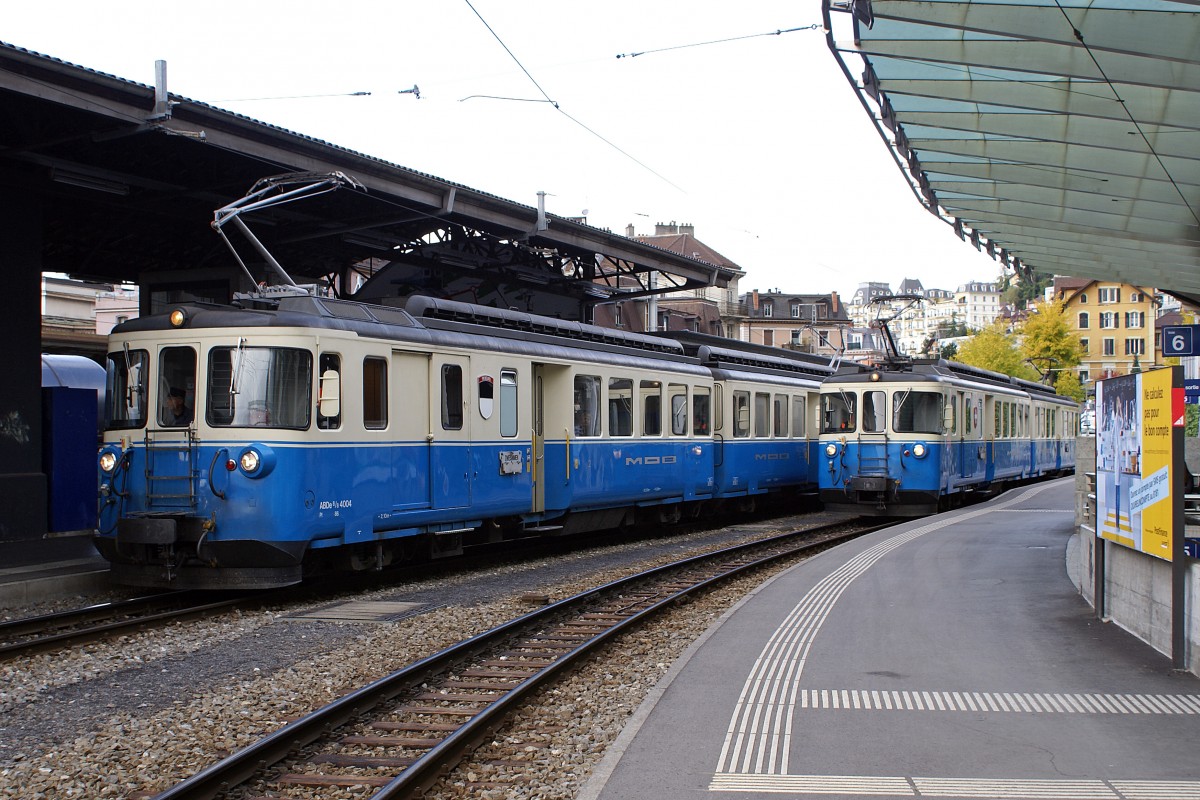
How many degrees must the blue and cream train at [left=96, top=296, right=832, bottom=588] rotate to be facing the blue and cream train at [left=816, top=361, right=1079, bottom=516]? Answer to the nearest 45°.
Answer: approximately 180°

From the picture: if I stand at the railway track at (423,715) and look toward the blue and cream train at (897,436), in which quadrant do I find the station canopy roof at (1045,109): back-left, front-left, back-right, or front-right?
front-right

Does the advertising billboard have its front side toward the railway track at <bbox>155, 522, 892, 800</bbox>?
yes

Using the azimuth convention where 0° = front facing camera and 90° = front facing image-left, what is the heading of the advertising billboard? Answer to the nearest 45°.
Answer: approximately 45°

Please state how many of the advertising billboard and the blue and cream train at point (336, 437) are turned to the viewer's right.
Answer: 0

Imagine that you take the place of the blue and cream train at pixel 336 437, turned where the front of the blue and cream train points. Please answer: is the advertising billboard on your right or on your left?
on your left

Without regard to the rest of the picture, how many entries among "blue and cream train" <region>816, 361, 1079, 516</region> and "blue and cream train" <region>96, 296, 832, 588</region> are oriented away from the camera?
0

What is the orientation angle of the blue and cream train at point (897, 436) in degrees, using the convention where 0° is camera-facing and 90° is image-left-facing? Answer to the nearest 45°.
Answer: approximately 45°

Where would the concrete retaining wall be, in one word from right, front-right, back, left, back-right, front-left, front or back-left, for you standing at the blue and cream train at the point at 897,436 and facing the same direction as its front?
front-left

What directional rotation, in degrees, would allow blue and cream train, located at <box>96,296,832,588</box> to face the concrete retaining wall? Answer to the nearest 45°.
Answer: approximately 90° to its left

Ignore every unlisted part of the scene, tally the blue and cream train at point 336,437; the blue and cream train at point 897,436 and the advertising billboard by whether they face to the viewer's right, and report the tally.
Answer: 0

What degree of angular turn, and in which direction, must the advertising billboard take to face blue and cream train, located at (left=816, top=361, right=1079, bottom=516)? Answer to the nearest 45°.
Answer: approximately 135° to its right

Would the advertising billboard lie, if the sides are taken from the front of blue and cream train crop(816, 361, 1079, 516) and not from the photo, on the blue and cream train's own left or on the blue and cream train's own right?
on the blue and cream train's own left

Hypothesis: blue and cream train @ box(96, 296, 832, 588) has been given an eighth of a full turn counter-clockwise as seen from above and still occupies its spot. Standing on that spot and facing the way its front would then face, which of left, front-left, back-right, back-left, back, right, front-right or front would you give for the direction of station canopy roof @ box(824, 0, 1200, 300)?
left

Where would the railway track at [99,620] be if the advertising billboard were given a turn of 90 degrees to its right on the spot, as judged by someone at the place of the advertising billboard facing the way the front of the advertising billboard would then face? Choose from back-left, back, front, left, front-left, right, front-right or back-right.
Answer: front-left

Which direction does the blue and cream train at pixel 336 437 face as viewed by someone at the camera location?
facing the viewer and to the left of the viewer
